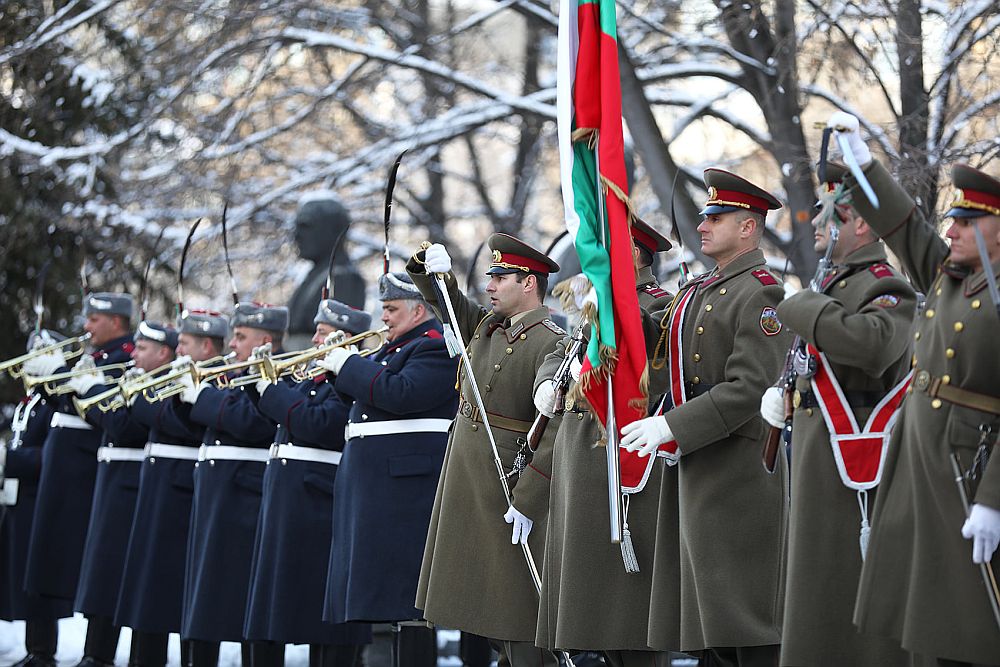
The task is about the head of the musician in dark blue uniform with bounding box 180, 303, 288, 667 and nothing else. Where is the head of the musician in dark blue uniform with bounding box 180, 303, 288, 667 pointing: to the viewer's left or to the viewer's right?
to the viewer's left

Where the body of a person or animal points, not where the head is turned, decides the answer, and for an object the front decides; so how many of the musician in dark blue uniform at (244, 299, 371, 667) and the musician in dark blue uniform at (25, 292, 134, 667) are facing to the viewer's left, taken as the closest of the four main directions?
2

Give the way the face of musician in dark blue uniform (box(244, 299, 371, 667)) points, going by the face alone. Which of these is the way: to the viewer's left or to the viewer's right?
to the viewer's left

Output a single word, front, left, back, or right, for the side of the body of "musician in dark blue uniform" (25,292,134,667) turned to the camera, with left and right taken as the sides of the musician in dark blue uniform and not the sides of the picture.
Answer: left

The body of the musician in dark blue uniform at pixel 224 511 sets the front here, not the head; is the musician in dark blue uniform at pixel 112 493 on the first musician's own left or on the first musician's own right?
on the first musician's own right

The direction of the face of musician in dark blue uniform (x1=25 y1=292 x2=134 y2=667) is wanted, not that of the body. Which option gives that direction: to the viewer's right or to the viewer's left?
to the viewer's left

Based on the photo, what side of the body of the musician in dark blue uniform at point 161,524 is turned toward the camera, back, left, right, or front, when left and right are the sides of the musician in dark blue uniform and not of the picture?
left

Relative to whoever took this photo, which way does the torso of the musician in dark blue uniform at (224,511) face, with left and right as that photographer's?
facing to the left of the viewer

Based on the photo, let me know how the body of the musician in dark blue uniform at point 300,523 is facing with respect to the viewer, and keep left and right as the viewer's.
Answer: facing to the left of the viewer

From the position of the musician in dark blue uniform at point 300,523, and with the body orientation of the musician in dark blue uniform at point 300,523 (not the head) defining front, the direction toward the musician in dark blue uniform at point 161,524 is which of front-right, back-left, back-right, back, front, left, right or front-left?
front-right

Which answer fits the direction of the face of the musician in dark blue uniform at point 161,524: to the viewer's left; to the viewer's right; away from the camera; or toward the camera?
to the viewer's left

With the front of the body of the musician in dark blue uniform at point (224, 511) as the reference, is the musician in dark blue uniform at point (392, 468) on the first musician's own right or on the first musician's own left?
on the first musician's own left

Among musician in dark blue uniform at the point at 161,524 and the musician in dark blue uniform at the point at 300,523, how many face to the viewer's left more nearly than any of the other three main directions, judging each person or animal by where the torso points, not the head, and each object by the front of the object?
2
